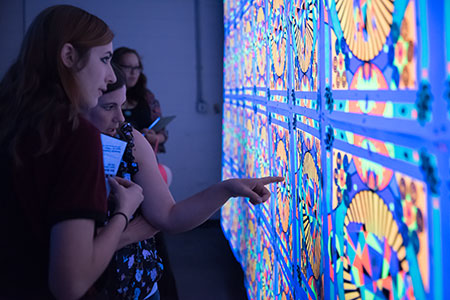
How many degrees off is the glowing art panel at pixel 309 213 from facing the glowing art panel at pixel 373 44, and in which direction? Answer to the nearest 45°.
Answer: approximately 45° to its left

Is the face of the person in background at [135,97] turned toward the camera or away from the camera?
toward the camera

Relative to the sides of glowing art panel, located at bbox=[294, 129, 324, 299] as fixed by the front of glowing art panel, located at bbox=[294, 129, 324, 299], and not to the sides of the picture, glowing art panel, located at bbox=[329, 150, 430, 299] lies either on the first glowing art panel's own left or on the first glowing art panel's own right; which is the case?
on the first glowing art panel's own left

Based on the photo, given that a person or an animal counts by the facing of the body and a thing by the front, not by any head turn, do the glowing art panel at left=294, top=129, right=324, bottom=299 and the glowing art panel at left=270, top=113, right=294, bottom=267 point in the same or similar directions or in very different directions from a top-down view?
same or similar directions

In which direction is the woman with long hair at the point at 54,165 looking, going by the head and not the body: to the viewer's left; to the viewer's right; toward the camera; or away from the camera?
to the viewer's right

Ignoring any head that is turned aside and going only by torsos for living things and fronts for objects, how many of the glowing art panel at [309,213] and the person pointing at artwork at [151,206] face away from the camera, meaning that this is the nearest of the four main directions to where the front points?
0

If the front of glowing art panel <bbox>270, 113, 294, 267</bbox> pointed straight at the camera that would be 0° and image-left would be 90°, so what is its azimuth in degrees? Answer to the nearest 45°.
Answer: approximately 45°

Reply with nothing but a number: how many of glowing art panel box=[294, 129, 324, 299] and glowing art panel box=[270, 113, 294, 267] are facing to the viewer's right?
0

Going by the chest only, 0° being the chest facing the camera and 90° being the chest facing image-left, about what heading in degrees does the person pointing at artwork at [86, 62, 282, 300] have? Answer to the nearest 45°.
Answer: approximately 315°

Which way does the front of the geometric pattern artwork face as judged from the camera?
facing the viewer and to the left of the viewer

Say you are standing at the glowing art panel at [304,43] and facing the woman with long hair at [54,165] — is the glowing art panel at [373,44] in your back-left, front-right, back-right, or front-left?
front-left

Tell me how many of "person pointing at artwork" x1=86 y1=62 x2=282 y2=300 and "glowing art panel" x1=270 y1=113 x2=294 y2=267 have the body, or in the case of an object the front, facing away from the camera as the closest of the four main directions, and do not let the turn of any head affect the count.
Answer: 0

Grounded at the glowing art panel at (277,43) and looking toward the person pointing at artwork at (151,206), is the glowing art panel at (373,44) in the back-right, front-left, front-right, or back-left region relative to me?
front-left
